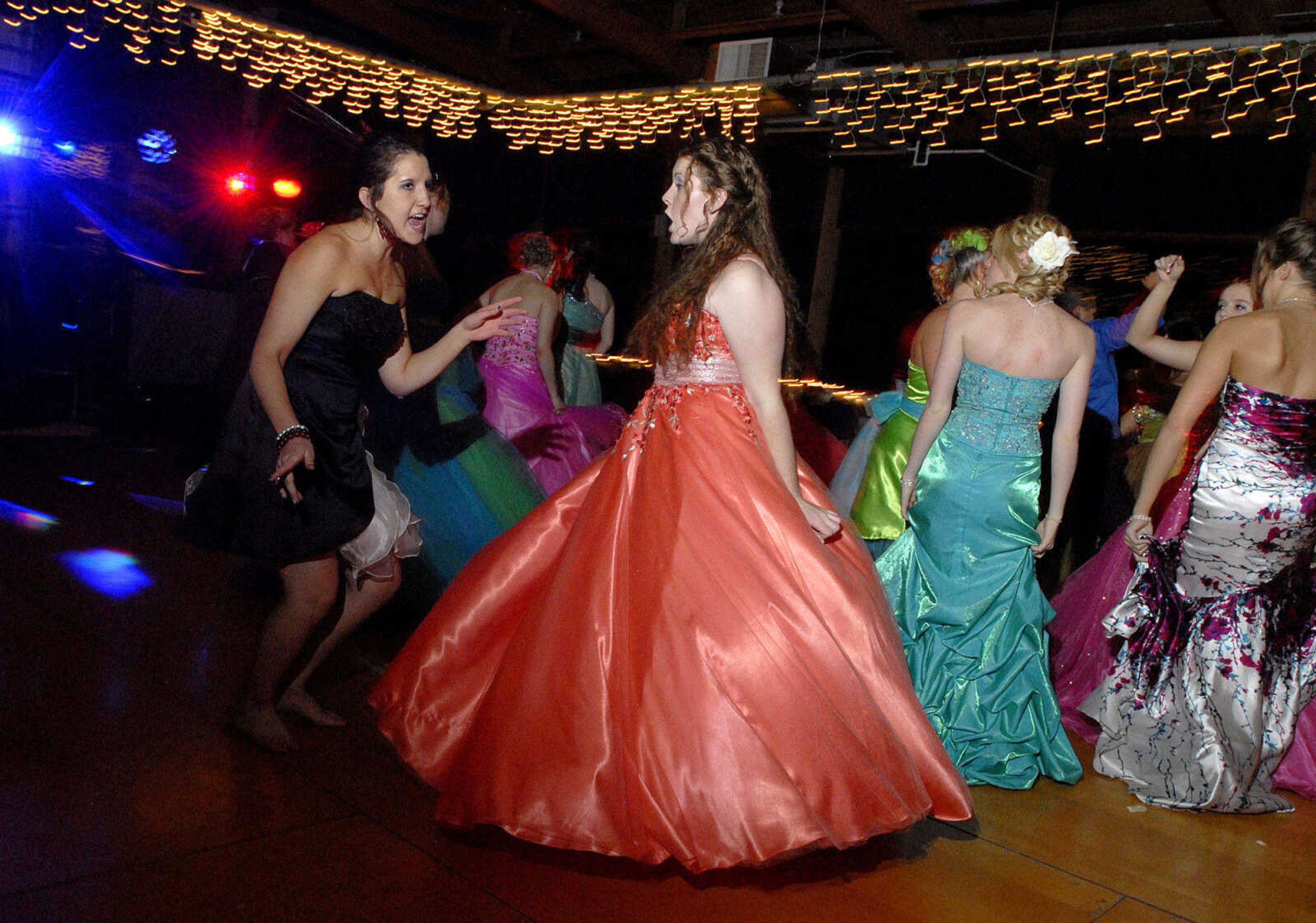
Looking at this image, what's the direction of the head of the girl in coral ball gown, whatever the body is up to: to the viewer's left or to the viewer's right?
to the viewer's left

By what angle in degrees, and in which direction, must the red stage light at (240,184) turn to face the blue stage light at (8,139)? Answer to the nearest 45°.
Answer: approximately 90° to its right

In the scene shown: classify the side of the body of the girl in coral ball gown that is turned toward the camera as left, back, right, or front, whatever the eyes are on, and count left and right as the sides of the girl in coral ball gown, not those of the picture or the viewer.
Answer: left

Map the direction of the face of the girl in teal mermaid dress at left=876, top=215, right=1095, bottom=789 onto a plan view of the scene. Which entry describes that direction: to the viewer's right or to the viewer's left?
to the viewer's left

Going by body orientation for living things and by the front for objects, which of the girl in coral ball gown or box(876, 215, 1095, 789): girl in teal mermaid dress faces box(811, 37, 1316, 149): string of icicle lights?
the girl in teal mermaid dress

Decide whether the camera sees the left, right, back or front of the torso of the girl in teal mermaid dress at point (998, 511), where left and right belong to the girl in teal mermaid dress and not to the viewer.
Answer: back

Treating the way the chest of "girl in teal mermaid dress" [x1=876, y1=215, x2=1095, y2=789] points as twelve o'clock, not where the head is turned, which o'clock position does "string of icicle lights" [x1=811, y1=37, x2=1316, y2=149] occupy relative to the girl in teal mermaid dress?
The string of icicle lights is roughly at 12 o'clock from the girl in teal mermaid dress.

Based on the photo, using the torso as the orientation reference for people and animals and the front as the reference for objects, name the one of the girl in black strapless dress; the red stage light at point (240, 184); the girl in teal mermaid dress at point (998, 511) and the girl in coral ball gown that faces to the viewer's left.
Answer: the girl in coral ball gown

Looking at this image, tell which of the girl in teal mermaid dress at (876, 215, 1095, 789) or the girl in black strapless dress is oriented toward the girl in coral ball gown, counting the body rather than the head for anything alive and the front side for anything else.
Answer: the girl in black strapless dress

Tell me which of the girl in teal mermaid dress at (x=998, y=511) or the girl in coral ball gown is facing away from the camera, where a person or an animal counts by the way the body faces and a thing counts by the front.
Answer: the girl in teal mermaid dress

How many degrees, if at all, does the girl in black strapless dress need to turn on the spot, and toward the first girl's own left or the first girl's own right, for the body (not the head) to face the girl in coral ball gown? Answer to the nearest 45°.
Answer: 0° — they already face them
